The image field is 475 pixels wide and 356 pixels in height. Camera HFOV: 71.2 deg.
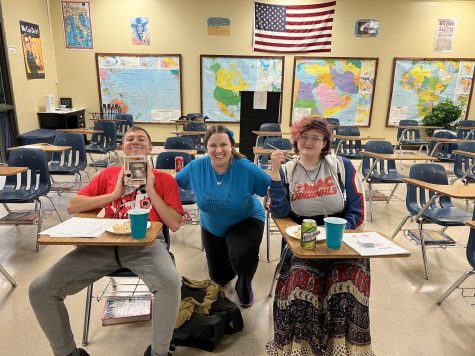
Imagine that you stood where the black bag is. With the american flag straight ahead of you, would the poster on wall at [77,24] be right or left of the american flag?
left

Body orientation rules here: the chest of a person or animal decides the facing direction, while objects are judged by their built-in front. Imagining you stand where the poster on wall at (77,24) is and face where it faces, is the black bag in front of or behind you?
in front

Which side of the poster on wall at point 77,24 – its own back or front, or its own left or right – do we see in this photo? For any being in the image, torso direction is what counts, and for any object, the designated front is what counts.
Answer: front

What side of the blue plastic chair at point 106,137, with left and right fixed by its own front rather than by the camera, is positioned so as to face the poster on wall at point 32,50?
right

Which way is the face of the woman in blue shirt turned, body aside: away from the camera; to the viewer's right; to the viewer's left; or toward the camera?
toward the camera

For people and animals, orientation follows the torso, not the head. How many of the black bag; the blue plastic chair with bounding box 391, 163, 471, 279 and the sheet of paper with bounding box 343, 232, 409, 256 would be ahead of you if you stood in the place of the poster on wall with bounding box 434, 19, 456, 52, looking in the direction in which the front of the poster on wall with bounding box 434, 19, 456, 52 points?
3

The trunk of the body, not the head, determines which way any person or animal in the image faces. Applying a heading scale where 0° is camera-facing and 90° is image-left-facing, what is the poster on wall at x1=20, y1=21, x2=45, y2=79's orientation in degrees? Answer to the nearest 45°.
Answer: approximately 315°

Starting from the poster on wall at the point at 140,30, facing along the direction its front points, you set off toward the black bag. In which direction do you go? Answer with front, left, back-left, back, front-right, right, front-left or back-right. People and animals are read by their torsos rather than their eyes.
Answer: front

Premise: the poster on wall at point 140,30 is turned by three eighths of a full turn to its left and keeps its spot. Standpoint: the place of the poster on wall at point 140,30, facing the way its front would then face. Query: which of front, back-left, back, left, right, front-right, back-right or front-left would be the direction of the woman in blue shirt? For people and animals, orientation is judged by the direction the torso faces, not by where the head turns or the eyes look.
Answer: back-right

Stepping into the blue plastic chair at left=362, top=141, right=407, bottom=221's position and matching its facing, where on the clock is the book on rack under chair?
The book on rack under chair is roughly at 2 o'clock from the blue plastic chair.

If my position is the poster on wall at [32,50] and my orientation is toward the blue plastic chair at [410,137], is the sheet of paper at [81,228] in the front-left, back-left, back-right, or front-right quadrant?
front-right

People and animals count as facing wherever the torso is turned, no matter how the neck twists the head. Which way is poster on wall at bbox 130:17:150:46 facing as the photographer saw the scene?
facing the viewer

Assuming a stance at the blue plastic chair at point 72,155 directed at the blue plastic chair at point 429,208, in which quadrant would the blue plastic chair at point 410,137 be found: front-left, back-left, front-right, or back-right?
front-left
